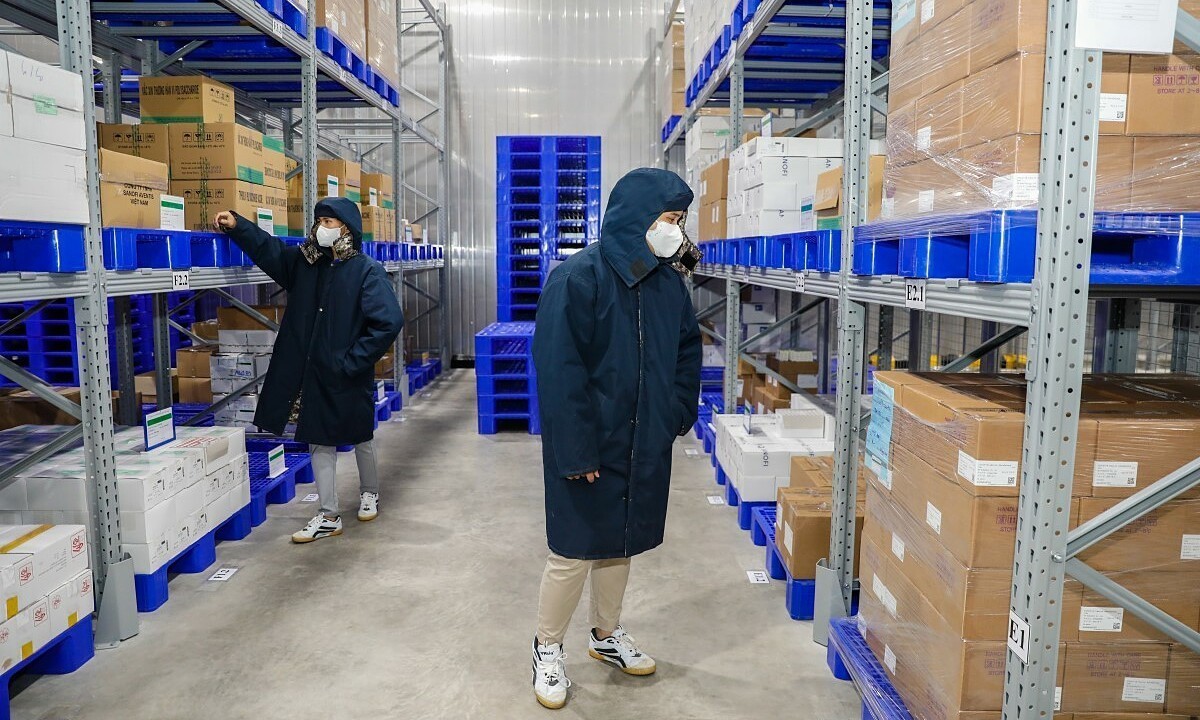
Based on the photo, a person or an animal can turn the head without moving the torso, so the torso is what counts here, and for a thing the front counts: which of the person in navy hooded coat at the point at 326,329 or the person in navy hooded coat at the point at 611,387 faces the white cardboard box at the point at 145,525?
the person in navy hooded coat at the point at 326,329

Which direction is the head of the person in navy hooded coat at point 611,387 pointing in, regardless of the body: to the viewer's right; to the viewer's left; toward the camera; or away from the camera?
to the viewer's right

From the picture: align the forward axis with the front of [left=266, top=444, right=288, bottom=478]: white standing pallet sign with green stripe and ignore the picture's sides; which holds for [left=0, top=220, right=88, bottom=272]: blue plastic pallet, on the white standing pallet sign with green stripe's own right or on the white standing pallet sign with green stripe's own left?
on the white standing pallet sign with green stripe's own right

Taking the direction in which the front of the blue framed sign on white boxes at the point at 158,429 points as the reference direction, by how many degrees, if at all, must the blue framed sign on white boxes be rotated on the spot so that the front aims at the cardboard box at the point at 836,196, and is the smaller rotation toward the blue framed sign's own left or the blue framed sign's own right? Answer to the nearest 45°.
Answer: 0° — it already faces it

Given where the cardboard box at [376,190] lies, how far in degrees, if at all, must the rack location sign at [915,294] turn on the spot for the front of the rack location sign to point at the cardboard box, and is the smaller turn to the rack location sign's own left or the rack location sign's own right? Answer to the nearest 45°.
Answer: approximately 90° to the rack location sign's own right

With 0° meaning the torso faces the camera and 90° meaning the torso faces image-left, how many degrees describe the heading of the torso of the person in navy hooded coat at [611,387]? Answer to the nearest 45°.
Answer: approximately 315°

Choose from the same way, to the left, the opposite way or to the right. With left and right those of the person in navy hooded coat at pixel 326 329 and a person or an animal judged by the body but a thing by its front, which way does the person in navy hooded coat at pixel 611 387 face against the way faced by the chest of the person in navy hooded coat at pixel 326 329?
to the left

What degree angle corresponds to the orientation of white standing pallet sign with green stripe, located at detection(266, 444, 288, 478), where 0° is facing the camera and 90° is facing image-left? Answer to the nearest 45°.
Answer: approximately 315°

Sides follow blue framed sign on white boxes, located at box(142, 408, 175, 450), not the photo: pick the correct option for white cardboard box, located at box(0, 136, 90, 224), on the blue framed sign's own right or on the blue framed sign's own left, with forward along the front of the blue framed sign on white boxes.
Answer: on the blue framed sign's own right

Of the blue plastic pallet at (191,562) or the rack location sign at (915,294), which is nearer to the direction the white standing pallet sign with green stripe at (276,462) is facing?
the rack location sign

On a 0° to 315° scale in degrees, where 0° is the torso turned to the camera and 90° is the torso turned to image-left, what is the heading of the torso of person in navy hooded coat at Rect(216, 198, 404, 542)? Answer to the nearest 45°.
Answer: approximately 45°
